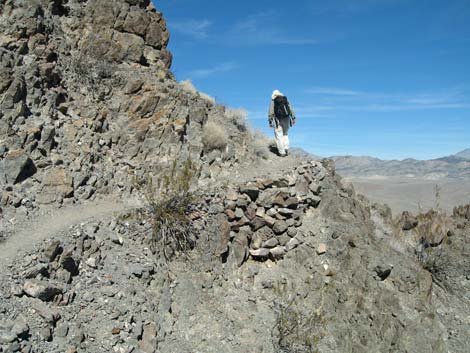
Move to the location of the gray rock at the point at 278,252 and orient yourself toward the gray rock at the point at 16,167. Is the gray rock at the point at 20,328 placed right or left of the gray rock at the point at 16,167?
left

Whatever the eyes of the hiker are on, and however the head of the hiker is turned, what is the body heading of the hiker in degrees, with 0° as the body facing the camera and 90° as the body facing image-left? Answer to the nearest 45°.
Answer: approximately 180°

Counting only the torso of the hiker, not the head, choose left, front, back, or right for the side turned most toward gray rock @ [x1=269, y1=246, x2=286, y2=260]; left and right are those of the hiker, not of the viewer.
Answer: back

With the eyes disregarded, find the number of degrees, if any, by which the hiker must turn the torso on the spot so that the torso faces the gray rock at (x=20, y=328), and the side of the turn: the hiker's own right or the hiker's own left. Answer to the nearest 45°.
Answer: approximately 135° to the hiker's own left

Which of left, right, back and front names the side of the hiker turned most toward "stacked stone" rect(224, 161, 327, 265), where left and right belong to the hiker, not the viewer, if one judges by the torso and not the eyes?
back

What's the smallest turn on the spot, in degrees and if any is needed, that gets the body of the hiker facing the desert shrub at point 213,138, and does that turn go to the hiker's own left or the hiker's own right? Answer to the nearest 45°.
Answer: approximately 135° to the hiker's own left

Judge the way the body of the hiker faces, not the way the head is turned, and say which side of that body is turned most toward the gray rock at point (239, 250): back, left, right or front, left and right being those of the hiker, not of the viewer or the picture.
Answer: back

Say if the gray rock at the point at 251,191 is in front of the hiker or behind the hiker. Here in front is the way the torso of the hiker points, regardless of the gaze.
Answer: behind

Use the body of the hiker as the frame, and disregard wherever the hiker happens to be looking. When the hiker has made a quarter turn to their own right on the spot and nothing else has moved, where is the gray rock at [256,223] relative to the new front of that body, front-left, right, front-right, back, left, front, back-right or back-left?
right

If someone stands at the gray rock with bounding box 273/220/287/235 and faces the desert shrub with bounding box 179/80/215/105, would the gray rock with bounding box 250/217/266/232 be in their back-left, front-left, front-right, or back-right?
front-left

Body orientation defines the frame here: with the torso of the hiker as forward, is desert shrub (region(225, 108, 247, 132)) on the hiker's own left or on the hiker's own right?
on the hiker's own left

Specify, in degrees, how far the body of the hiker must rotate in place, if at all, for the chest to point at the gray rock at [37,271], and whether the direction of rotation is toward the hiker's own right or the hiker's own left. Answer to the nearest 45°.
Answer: approximately 135° to the hiker's own left

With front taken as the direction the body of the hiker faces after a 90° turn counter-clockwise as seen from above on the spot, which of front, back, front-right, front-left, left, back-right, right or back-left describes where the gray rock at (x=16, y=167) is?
front-left

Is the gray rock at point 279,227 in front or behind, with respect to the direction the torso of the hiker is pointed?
behind

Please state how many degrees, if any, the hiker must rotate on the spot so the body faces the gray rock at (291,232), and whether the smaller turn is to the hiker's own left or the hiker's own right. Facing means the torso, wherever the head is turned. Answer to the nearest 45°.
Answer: approximately 180°

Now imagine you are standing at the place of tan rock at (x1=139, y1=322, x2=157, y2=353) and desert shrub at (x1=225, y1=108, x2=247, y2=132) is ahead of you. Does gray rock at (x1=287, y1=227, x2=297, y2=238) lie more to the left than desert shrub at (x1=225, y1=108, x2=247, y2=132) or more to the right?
right

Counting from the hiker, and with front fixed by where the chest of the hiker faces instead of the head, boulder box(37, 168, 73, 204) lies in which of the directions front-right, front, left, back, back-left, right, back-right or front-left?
back-left

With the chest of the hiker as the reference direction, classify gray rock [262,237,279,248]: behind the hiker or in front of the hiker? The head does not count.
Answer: behind
